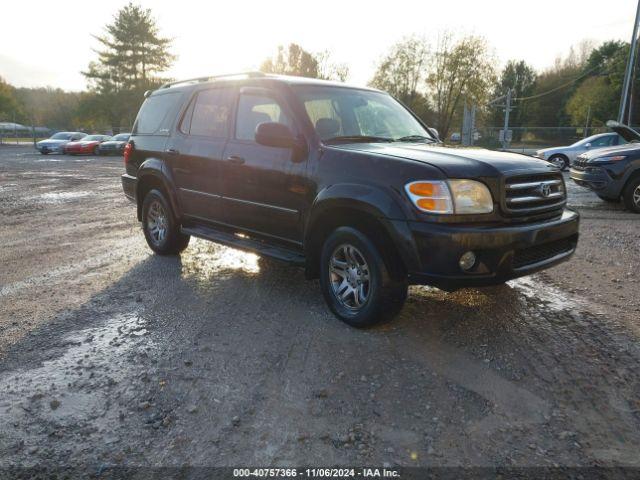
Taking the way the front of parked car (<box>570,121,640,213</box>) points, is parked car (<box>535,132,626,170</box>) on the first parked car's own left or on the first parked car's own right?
on the first parked car's own right

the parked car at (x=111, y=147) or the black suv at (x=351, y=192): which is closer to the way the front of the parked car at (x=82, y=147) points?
the black suv

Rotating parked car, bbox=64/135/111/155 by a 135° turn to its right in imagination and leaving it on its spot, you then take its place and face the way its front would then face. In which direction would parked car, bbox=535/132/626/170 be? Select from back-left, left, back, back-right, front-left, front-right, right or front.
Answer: back-right

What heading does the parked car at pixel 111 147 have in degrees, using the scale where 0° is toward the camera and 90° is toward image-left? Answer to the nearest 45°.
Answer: approximately 45°

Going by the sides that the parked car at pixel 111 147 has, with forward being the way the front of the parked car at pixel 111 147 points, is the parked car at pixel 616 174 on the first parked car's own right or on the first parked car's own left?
on the first parked car's own left

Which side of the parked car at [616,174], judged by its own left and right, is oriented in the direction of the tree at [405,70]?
right

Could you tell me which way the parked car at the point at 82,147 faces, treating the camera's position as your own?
facing the viewer and to the left of the viewer

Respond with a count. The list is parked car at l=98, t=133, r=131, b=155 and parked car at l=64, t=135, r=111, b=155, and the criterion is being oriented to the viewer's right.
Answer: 0

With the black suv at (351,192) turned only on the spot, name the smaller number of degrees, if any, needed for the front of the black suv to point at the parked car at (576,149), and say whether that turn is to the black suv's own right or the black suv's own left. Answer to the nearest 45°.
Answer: approximately 90° to the black suv's own left
